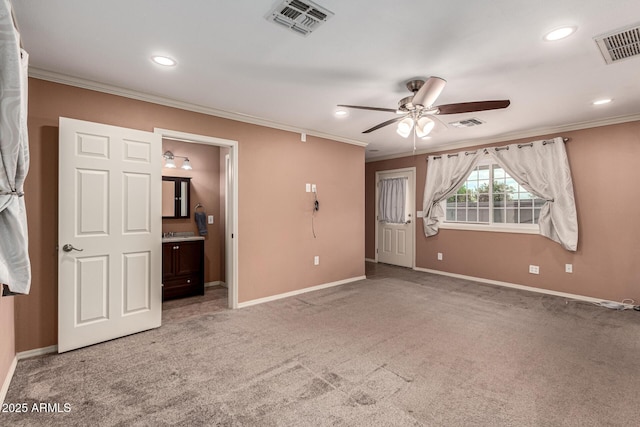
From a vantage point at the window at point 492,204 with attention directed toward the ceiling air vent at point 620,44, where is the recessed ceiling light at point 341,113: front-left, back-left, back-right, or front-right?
front-right

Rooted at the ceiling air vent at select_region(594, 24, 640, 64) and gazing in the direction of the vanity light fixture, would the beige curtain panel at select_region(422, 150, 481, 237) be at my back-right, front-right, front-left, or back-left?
front-right

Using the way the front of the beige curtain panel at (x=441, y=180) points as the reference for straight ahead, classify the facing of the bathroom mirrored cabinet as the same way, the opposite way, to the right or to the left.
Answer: to the left

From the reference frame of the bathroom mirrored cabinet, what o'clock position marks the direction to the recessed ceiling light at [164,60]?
The recessed ceiling light is roughly at 12 o'clock from the bathroom mirrored cabinet.

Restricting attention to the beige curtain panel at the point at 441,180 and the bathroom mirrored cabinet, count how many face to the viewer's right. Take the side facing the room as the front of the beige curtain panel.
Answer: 0

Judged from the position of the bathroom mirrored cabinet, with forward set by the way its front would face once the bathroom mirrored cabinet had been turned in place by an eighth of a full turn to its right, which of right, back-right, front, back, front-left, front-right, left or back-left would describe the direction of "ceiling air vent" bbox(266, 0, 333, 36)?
front-left

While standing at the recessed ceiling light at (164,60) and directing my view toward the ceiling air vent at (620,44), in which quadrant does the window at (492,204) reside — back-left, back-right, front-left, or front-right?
front-left

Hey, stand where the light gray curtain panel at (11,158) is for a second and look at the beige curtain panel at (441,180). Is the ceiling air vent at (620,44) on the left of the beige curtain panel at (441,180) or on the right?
right

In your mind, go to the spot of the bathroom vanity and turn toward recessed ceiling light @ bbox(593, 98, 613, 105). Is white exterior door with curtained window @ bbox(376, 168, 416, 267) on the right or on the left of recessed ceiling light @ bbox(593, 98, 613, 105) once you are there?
left

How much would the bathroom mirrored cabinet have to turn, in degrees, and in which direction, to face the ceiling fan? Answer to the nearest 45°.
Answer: approximately 45° to its left

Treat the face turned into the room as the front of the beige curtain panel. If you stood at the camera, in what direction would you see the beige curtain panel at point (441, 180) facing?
facing the viewer and to the left of the viewer

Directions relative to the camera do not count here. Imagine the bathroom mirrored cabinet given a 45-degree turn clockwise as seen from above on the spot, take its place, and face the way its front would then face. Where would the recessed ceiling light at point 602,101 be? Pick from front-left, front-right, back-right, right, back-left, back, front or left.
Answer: left

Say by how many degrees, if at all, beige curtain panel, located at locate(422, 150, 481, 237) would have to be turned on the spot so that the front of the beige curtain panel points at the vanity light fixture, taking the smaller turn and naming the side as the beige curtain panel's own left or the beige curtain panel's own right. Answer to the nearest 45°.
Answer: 0° — it already faces it

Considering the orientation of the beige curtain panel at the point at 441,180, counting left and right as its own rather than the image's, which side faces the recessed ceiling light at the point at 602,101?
left

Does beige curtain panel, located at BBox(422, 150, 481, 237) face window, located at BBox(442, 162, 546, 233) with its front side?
no

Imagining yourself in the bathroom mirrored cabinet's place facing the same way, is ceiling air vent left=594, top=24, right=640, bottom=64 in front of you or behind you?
in front
